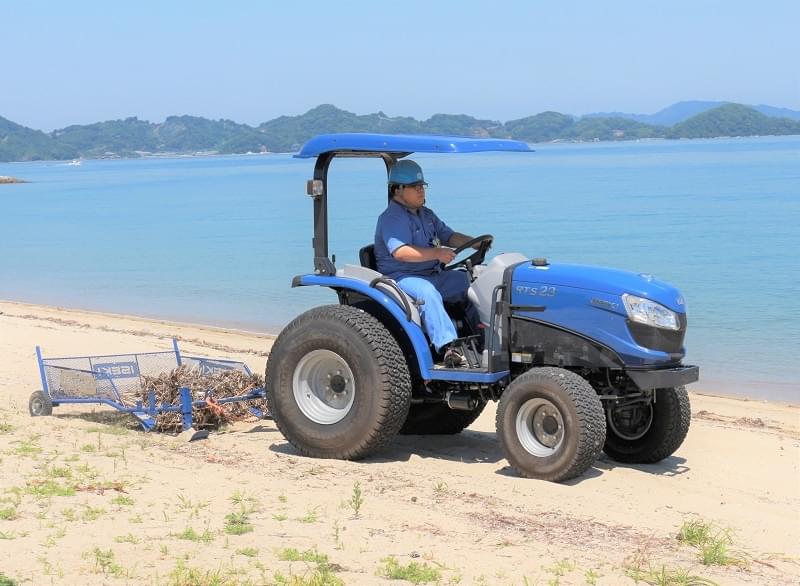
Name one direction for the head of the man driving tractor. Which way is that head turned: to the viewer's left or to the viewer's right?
to the viewer's right

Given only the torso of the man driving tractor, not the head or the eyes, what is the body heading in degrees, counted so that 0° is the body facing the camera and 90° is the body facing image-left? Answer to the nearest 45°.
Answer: approximately 315°

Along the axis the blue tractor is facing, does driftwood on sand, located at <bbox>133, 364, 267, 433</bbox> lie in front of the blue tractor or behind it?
behind

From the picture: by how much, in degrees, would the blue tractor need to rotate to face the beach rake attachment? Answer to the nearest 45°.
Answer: approximately 180°

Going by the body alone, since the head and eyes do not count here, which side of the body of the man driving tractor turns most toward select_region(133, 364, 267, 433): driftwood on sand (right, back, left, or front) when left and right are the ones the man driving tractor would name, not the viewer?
back

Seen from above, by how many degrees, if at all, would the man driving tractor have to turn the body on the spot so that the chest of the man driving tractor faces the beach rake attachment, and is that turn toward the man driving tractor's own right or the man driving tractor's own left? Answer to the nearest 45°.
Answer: approximately 180°

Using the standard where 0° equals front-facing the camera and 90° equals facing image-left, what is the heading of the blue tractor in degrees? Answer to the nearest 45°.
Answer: approximately 315°
